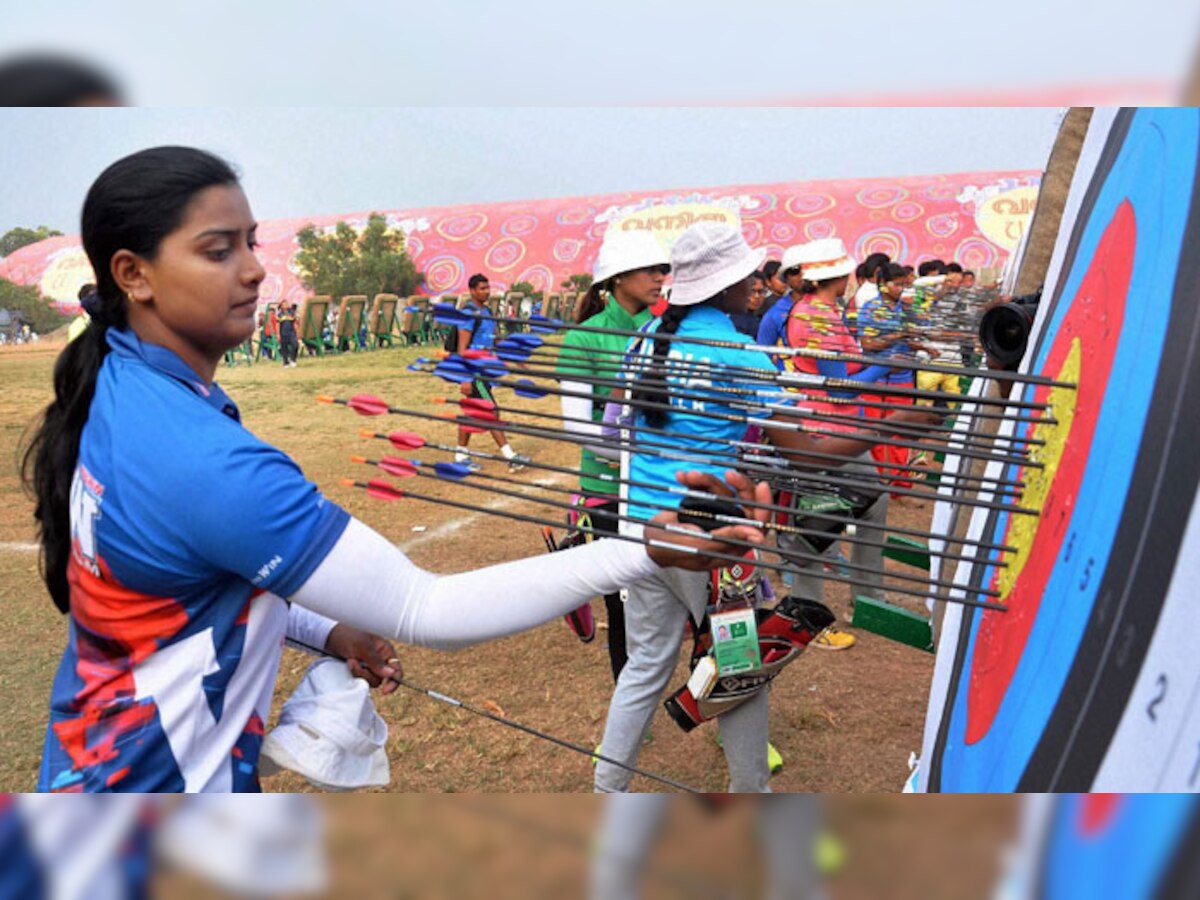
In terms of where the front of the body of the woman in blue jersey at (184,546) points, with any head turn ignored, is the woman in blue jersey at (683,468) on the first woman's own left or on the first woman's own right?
on the first woman's own left

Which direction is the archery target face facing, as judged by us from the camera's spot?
facing to the left of the viewer

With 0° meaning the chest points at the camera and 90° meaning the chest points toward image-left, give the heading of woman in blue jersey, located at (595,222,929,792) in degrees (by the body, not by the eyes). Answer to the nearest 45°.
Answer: approximately 225°

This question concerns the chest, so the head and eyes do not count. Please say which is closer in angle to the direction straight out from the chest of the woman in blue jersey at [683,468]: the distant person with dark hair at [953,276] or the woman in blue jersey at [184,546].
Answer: the distant person with dark hair

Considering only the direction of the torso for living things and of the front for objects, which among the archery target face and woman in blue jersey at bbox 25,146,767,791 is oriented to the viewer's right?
the woman in blue jersey

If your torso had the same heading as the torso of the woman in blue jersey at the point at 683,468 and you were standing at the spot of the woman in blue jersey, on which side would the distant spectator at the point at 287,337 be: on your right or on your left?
on your left

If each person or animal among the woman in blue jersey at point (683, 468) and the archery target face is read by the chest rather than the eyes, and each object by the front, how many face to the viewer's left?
1

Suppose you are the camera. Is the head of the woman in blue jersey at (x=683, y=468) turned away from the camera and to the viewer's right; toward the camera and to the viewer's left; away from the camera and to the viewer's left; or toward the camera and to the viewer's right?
away from the camera and to the viewer's right

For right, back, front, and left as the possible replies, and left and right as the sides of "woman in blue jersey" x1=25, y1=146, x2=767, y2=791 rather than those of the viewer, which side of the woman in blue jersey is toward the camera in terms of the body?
right

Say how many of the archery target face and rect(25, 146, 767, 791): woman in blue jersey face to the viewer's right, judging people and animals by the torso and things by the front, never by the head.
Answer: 1
